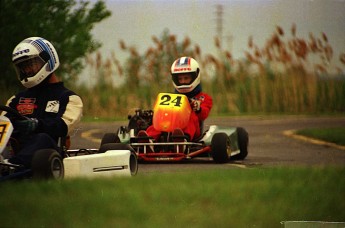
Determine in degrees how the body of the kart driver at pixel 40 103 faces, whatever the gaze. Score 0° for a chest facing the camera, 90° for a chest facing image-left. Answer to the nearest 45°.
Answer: approximately 45°

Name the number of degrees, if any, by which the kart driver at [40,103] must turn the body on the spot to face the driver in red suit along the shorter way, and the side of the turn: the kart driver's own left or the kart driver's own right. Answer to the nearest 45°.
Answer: approximately 180°

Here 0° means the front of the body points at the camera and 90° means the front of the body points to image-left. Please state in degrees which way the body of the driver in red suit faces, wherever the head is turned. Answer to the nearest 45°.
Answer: approximately 45°
